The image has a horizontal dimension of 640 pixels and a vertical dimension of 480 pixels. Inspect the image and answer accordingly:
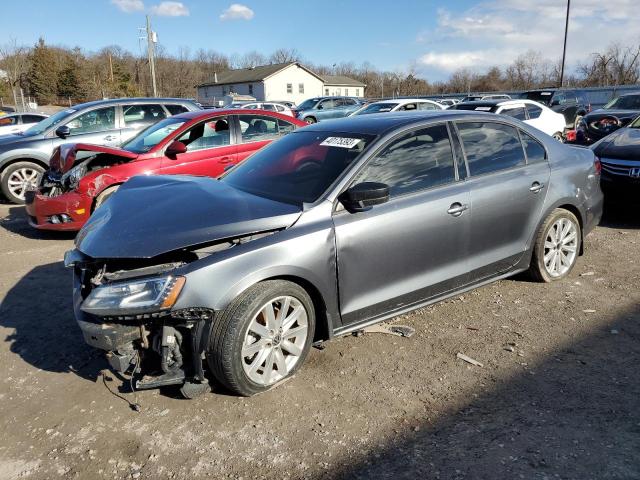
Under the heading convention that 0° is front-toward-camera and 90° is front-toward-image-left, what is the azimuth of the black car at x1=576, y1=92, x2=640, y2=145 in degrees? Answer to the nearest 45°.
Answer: approximately 45°

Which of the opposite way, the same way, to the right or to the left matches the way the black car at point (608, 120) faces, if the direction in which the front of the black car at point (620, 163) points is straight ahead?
the same way

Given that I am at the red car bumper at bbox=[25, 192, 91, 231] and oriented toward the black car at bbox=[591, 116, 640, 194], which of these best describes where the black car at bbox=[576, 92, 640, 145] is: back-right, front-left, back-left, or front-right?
front-left

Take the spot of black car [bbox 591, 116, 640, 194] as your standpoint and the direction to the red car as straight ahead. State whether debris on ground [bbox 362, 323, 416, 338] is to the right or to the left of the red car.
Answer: left

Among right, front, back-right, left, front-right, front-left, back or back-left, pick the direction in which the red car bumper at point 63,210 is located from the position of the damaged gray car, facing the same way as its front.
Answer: right

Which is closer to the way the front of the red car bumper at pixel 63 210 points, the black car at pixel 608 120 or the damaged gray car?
the damaged gray car

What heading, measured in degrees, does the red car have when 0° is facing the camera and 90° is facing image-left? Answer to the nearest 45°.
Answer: approximately 45°

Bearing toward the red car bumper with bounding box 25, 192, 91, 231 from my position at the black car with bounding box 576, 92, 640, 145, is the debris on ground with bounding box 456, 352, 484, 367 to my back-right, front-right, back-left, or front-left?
front-left

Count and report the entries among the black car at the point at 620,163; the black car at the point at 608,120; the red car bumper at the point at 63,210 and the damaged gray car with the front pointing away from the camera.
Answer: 0

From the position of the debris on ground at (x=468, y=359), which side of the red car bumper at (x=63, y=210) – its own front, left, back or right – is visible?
left

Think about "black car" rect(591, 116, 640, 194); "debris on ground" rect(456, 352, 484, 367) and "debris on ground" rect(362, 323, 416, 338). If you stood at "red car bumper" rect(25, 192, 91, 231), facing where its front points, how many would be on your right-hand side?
0

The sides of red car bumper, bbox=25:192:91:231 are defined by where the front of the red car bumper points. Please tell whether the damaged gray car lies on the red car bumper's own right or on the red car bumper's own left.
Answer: on the red car bumper's own left

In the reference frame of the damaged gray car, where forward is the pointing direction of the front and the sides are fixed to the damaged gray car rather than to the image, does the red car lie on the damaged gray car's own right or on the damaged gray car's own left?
on the damaged gray car's own right

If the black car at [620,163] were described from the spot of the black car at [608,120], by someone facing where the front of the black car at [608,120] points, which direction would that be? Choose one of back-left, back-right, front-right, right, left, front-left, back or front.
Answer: front-left

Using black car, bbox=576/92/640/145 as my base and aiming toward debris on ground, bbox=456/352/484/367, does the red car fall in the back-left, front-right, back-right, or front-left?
front-right

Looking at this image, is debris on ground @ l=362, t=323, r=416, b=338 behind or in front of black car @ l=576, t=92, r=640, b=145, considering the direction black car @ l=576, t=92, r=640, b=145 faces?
in front

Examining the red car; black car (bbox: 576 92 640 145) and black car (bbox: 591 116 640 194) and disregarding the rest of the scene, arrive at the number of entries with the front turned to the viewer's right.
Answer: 0

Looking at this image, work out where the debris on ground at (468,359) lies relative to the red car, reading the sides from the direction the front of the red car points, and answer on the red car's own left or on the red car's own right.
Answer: on the red car's own left

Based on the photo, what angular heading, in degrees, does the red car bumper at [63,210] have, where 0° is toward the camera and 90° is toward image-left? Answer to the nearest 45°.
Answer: approximately 45°
